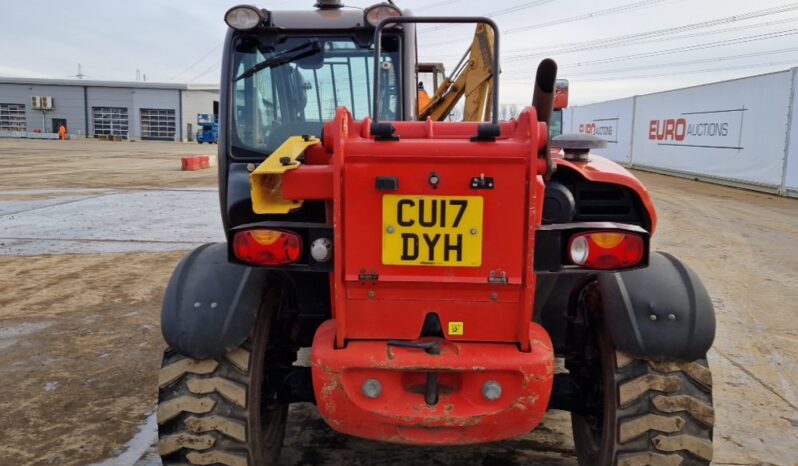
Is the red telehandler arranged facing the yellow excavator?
yes

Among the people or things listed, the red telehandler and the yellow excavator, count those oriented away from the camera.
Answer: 1

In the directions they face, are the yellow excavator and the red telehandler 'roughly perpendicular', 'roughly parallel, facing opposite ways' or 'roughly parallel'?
roughly perpendicular

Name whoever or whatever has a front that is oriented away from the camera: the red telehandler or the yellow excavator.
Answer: the red telehandler

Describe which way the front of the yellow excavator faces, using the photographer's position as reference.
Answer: facing to the right of the viewer

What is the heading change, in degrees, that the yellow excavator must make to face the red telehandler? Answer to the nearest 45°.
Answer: approximately 90° to its right

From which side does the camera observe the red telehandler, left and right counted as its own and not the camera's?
back
